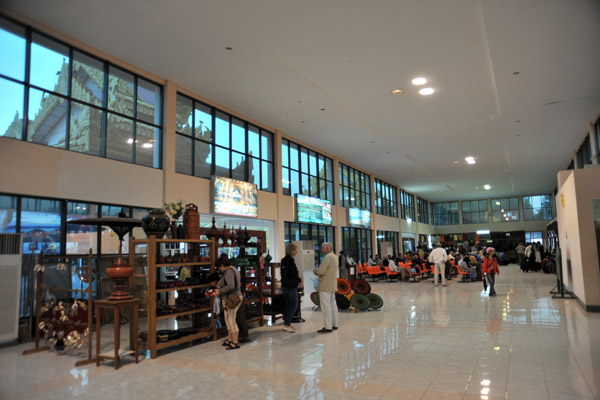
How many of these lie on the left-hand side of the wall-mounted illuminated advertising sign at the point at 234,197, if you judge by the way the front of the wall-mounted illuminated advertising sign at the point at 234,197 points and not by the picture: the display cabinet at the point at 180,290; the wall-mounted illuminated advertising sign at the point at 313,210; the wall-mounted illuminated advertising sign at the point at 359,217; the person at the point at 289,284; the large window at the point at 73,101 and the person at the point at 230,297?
2

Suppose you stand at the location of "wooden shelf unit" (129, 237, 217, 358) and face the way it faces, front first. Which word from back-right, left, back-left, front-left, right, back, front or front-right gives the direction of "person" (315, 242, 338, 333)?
front-left

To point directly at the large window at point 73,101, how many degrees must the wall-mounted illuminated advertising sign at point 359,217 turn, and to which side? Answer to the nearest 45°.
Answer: approximately 45° to its right

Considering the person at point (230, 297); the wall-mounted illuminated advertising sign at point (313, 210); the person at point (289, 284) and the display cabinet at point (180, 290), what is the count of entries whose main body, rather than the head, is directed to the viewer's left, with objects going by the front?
1

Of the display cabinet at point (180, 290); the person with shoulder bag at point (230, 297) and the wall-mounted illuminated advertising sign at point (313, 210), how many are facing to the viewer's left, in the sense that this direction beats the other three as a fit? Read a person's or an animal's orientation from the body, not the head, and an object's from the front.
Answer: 1

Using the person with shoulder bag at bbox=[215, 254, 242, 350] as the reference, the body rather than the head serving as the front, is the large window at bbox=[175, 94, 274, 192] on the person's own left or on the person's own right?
on the person's own right

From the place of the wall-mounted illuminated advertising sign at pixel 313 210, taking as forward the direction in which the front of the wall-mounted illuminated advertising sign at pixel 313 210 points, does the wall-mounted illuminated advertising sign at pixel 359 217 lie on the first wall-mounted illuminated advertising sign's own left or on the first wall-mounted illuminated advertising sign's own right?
on the first wall-mounted illuminated advertising sign's own left

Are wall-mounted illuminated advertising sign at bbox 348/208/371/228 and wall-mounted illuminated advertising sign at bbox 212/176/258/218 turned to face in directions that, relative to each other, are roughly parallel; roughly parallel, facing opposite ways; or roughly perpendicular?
roughly parallel

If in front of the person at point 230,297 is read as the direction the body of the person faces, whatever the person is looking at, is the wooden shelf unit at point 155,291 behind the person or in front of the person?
in front

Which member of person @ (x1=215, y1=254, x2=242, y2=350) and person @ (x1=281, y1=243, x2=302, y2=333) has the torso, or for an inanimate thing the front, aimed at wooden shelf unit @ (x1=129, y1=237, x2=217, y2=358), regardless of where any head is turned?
person @ (x1=215, y1=254, x2=242, y2=350)

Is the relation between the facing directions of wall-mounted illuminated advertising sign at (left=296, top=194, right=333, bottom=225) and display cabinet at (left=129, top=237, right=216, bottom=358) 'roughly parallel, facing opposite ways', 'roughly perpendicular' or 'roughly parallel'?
roughly parallel
